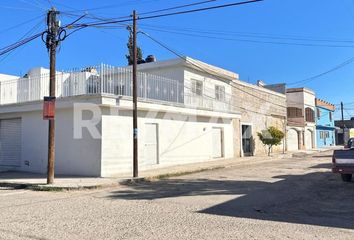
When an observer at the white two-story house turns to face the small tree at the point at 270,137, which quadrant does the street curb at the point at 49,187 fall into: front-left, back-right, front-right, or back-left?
back-right

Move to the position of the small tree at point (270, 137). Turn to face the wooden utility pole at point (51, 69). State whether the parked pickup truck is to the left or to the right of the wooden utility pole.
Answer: left
